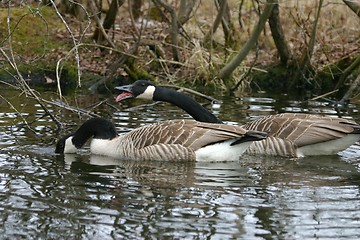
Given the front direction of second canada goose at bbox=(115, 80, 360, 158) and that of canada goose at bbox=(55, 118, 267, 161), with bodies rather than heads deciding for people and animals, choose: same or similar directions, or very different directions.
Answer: same or similar directions

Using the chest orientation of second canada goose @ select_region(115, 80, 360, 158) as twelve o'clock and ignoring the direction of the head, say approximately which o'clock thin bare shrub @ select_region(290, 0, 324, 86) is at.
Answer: The thin bare shrub is roughly at 3 o'clock from the second canada goose.

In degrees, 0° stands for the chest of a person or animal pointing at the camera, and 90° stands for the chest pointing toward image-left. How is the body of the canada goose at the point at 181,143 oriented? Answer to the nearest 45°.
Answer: approximately 90°

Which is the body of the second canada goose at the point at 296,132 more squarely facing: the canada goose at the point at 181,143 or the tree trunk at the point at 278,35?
the canada goose

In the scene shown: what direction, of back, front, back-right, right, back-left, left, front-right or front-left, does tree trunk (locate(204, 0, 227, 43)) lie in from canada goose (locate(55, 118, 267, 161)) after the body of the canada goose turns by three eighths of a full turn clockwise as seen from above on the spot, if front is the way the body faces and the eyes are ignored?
front-left

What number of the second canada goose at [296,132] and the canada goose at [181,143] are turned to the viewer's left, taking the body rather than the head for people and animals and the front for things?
2

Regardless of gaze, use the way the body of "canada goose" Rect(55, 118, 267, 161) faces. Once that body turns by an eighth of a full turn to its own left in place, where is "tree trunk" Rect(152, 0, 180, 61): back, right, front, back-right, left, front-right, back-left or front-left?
back-right

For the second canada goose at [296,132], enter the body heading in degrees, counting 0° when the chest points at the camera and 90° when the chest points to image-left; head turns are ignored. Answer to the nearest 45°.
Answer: approximately 90°

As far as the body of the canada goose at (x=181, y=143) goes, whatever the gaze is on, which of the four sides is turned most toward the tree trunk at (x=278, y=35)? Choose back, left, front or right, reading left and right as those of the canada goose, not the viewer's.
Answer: right

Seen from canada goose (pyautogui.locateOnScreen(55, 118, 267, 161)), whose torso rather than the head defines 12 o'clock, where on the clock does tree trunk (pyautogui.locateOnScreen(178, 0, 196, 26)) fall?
The tree trunk is roughly at 3 o'clock from the canada goose.

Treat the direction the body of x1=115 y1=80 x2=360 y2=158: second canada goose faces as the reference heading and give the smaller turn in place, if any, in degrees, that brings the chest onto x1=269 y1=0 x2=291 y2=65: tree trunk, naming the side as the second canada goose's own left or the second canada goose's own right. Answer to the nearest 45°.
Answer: approximately 90° to the second canada goose's own right

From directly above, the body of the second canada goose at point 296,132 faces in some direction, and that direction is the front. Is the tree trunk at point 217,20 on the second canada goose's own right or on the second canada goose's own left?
on the second canada goose's own right
